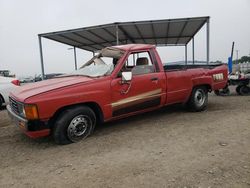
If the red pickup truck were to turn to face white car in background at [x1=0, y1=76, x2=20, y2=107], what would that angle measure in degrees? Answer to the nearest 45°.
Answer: approximately 90° to its right

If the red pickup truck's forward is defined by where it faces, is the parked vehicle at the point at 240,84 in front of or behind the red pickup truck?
behind

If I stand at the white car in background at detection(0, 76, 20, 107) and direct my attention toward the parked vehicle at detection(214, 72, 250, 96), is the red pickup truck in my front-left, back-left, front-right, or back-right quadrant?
front-right

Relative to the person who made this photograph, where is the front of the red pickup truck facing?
facing the viewer and to the left of the viewer
